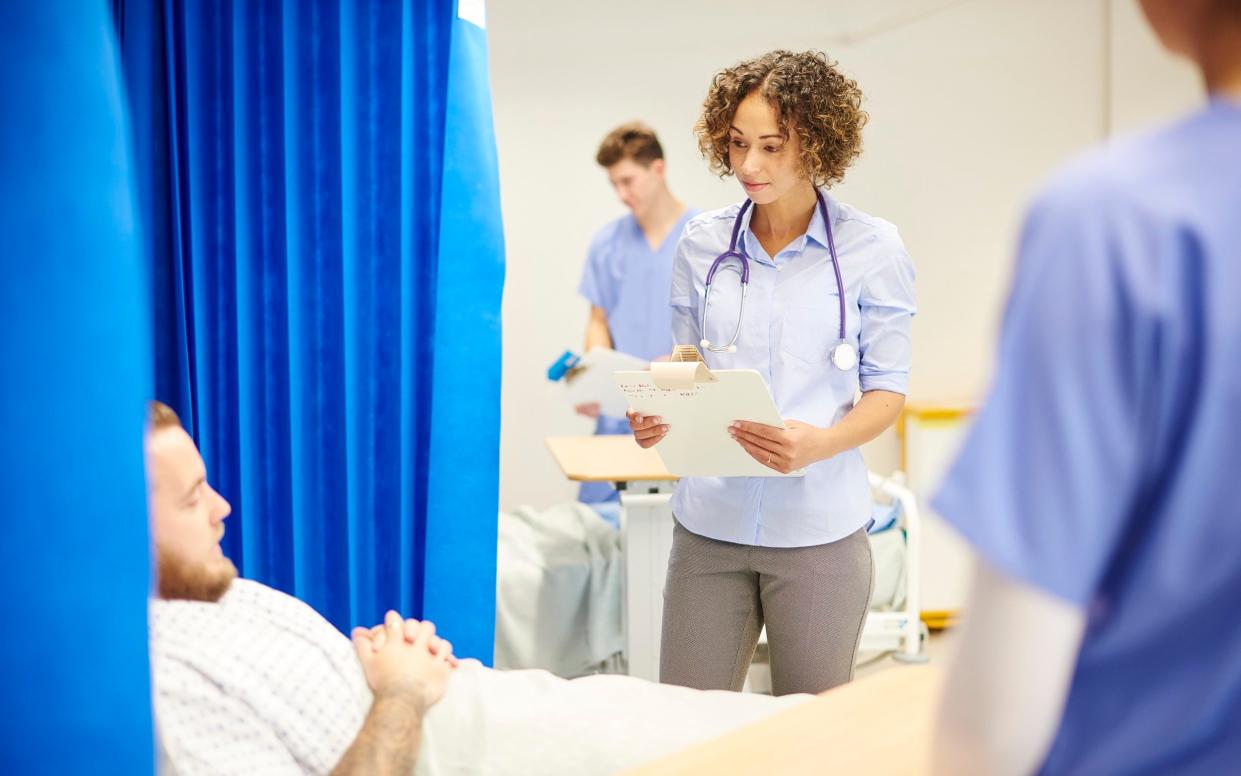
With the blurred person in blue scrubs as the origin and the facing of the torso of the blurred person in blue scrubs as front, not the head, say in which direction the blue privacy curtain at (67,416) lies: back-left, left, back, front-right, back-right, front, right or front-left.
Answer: front-left

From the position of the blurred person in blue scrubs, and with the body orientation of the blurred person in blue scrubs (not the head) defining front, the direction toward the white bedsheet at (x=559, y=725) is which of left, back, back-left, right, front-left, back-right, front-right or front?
front

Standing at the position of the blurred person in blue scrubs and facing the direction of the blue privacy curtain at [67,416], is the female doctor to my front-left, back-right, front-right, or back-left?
front-right

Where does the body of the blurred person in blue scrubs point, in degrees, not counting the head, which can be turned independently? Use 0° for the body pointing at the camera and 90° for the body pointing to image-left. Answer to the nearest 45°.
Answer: approximately 135°

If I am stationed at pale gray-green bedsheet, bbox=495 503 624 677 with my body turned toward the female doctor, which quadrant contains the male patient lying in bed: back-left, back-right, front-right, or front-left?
front-right

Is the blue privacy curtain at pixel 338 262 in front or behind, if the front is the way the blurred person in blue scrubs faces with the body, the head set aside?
in front

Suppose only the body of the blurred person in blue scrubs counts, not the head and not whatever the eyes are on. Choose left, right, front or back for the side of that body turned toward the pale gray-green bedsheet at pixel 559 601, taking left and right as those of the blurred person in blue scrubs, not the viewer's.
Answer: front

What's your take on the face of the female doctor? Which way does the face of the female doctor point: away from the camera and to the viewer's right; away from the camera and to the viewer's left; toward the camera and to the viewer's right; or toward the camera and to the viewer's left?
toward the camera and to the viewer's left

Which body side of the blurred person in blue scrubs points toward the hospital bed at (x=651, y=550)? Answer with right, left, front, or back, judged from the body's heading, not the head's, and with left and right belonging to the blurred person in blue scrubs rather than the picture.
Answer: front

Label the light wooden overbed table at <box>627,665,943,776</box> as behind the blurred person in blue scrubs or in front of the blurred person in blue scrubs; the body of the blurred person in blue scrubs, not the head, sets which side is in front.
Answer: in front

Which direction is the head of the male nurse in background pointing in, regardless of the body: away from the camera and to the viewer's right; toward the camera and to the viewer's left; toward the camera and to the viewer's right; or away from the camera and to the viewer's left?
toward the camera and to the viewer's left

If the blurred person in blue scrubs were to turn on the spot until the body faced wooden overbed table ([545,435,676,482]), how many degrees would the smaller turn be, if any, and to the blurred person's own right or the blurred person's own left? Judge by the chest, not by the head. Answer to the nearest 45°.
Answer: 0° — they already face it
